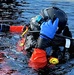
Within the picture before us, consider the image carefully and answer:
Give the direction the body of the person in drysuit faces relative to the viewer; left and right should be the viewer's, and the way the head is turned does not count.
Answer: facing to the left of the viewer
